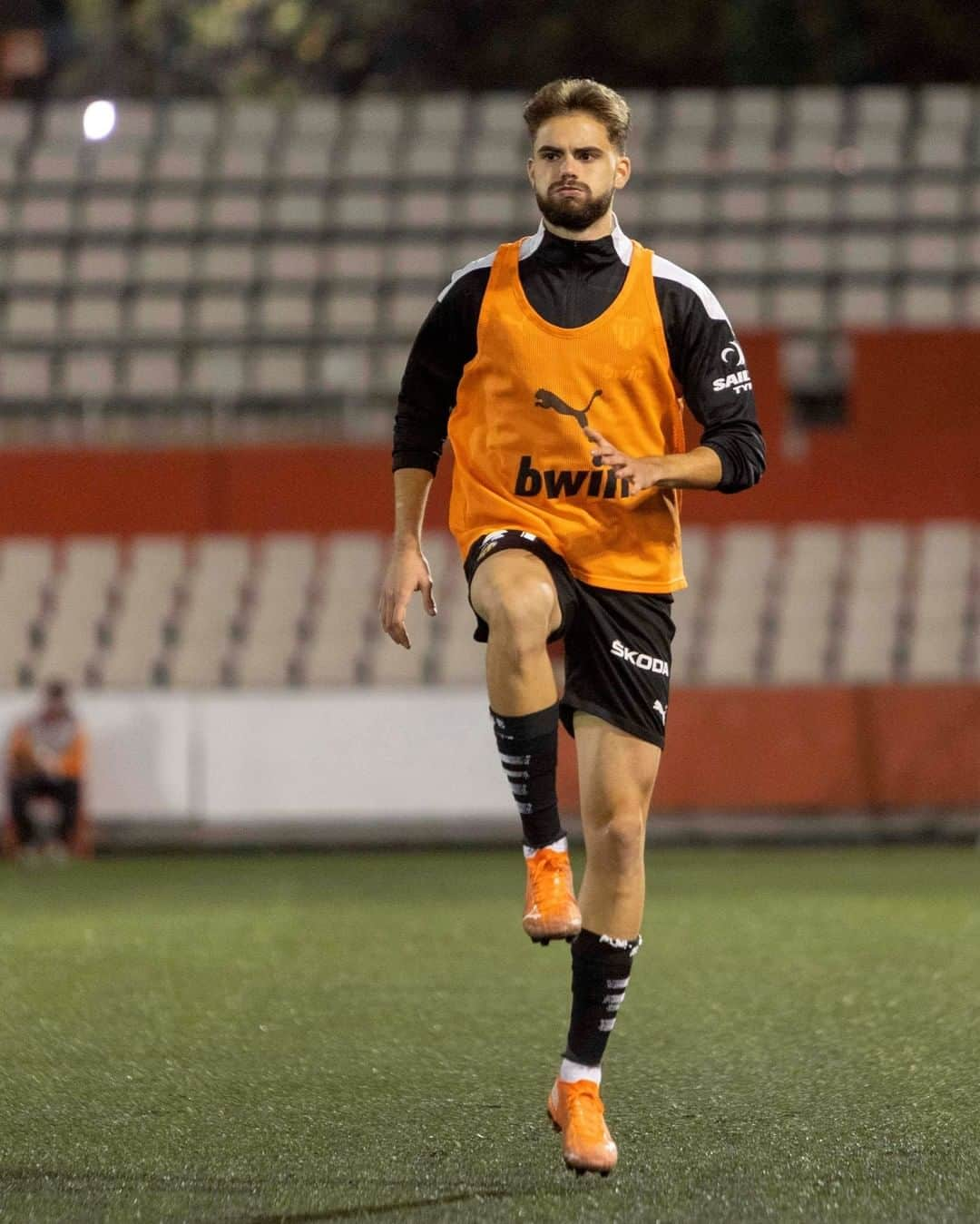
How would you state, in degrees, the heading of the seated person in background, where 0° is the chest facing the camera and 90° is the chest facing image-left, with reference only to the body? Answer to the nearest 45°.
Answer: approximately 0°

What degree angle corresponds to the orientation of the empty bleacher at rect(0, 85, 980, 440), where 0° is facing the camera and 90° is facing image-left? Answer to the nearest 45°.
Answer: approximately 0°

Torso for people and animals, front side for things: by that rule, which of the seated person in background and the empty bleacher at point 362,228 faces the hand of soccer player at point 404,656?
the empty bleacher

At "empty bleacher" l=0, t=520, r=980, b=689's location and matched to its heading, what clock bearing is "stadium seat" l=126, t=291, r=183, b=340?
The stadium seat is roughly at 5 o'clock from the empty bleacher.

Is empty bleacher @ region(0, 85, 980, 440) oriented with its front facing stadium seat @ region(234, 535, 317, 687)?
yes

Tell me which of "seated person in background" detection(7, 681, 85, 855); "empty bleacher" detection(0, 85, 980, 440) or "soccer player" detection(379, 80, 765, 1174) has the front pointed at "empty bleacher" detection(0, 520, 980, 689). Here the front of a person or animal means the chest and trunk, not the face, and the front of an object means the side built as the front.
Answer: "empty bleacher" detection(0, 85, 980, 440)

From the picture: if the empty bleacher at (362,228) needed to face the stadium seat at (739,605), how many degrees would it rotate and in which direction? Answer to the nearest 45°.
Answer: approximately 45° to its left
